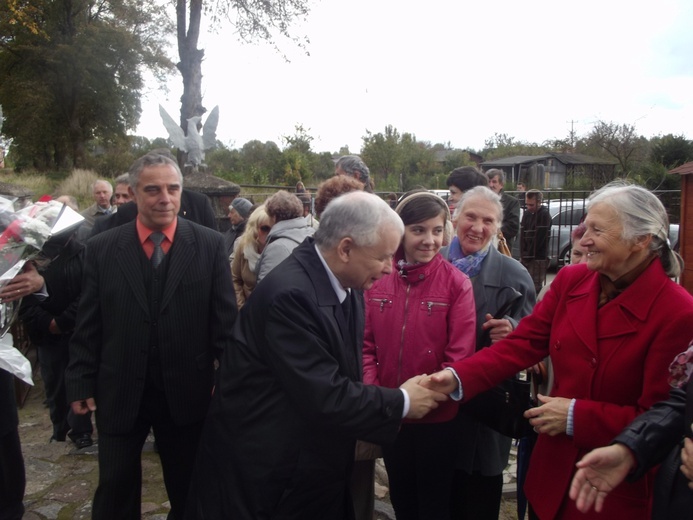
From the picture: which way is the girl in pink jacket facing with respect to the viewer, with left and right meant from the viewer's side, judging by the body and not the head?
facing the viewer

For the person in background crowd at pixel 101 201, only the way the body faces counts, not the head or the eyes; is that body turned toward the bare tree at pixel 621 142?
no

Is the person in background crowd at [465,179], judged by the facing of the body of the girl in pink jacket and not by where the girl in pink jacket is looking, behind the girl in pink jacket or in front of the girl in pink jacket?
behind

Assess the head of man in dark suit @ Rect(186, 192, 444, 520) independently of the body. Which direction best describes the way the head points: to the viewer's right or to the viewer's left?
to the viewer's right

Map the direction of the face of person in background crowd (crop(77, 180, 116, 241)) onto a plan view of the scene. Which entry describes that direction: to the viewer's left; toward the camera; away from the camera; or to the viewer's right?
toward the camera

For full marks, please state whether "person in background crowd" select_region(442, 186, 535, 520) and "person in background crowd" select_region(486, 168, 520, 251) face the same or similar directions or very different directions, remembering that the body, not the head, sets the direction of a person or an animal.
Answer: same or similar directions

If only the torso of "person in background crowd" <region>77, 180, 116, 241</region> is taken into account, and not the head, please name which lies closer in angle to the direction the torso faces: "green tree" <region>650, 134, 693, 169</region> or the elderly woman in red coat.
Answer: the elderly woman in red coat

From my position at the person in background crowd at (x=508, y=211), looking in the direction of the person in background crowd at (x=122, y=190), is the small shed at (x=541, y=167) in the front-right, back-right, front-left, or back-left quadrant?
back-right

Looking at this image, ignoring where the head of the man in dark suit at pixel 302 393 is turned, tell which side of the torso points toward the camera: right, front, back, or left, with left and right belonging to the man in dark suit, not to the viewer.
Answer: right

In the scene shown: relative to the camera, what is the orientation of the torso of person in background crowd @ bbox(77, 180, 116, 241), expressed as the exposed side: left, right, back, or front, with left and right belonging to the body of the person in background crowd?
front

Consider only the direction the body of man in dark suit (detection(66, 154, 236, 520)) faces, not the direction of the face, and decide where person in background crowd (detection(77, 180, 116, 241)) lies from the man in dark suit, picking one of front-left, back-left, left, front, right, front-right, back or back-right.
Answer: back

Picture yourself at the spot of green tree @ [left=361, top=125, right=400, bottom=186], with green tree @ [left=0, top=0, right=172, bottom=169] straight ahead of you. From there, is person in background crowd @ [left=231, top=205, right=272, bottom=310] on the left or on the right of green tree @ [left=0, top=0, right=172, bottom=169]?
left
